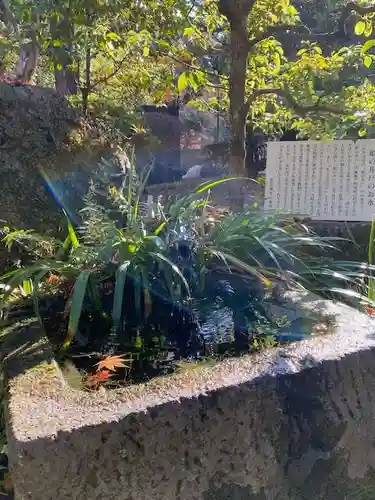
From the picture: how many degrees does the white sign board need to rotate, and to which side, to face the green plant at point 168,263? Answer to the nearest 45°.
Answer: approximately 45° to its right

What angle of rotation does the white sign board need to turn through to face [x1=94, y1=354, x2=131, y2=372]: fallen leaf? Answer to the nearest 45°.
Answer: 0° — it already faces it

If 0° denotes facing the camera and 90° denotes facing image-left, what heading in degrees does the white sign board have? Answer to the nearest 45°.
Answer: approximately 0°

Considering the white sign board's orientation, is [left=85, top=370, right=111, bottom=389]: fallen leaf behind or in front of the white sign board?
in front
